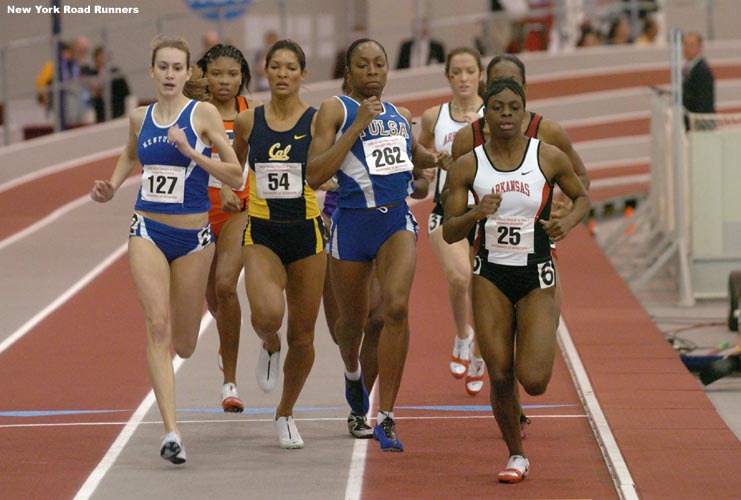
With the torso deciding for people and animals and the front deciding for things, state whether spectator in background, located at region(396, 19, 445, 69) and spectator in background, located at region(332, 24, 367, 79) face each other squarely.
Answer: no

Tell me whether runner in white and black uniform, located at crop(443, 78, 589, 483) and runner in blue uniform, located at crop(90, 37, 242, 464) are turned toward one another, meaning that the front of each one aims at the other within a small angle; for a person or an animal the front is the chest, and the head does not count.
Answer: no

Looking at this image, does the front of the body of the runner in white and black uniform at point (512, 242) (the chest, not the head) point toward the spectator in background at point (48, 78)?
no

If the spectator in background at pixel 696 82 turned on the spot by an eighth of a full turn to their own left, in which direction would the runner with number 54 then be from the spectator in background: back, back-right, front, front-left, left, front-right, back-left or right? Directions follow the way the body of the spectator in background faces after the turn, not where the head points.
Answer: front

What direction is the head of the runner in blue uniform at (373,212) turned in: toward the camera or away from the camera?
toward the camera

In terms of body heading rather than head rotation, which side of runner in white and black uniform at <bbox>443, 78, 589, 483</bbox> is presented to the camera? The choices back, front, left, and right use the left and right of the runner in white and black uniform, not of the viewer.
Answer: front

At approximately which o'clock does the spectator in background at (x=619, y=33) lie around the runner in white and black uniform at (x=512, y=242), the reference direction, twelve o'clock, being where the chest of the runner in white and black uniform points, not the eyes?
The spectator in background is roughly at 6 o'clock from the runner in white and black uniform.

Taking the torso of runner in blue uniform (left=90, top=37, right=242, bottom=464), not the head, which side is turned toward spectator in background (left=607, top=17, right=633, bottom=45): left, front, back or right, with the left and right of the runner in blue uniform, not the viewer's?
back

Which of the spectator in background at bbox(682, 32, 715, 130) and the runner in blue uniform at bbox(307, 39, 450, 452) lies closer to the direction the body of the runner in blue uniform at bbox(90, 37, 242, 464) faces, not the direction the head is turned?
the runner in blue uniform

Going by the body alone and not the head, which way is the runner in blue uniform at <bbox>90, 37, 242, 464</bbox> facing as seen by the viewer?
toward the camera

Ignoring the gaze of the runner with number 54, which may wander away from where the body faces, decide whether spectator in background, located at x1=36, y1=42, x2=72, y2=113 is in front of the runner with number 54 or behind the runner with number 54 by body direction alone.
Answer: behind

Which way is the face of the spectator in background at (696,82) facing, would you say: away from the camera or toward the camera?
toward the camera

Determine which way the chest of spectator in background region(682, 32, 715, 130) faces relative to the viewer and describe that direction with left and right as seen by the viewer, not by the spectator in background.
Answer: facing the viewer and to the left of the viewer

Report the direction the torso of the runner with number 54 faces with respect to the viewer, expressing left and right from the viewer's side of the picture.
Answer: facing the viewer

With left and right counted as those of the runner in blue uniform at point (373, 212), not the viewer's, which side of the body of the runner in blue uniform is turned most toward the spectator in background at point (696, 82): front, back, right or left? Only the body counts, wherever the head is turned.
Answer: back
